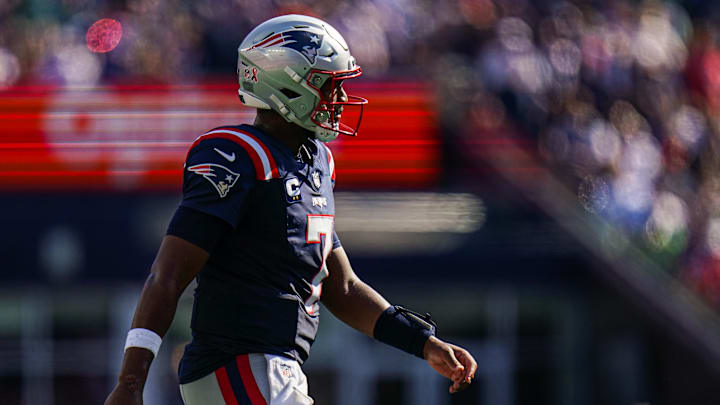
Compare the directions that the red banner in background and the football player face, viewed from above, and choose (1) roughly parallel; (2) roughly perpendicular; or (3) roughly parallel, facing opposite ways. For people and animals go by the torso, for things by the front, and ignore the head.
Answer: roughly perpendicular

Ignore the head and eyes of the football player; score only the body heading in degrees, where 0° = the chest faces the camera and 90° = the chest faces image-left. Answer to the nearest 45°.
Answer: approximately 270°

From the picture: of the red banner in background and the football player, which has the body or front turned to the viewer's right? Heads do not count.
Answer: the football player

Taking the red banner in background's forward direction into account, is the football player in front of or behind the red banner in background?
in front

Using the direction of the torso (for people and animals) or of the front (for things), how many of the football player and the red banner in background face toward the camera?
1

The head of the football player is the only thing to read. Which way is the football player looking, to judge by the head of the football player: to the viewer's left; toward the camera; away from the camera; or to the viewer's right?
to the viewer's right

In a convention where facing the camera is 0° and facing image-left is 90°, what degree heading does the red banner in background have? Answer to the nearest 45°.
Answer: approximately 0°

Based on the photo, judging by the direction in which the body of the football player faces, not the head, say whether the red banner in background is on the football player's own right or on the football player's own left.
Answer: on the football player's own left
